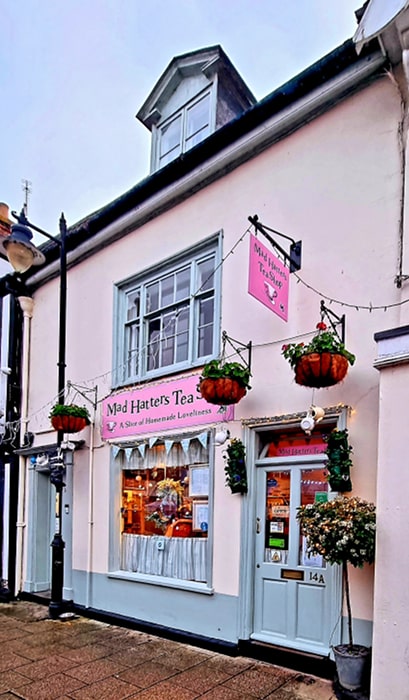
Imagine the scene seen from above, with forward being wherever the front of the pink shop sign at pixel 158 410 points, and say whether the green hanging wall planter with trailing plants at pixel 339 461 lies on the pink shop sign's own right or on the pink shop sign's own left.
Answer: on the pink shop sign's own left

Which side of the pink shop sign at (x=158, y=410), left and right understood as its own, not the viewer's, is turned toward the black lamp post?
right

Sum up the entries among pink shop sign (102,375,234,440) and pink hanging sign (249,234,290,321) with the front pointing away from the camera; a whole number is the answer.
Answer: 0

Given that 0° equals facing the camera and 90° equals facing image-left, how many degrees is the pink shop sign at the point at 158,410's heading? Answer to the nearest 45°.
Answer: approximately 45°

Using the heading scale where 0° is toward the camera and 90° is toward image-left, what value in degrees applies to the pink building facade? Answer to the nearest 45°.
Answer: approximately 45°

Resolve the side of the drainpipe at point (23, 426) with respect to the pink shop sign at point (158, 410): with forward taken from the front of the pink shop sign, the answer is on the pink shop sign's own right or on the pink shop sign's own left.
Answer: on the pink shop sign's own right

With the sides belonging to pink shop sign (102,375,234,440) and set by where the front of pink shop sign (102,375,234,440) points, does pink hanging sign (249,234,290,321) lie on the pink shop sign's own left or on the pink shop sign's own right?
on the pink shop sign's own left
